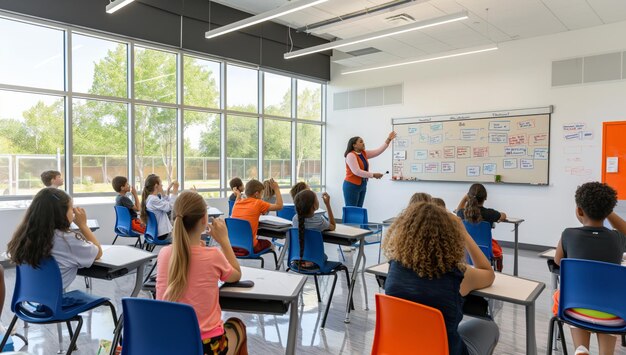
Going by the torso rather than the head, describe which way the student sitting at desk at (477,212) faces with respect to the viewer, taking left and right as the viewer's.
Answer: facing away from the viewer

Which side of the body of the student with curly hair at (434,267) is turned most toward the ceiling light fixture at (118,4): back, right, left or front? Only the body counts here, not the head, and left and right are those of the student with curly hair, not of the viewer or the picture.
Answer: left

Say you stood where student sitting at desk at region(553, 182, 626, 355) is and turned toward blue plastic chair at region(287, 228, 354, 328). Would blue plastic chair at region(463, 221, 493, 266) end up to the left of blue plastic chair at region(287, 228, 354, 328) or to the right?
right

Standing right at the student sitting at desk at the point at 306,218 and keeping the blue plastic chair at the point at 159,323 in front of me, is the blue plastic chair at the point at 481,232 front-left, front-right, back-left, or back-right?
back-left

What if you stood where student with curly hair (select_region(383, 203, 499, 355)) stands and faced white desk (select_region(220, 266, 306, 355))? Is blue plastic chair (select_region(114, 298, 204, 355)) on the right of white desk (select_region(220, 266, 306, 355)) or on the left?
left

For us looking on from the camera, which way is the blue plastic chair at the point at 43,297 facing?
facing away from the viewer and to the right of the viewer

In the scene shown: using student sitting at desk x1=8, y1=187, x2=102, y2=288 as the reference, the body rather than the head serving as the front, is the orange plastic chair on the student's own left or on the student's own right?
on the student's own right

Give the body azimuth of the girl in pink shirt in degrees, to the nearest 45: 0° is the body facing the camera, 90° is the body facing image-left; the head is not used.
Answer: approximately 225°

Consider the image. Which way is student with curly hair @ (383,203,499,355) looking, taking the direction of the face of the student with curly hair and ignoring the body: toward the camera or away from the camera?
away from the camera

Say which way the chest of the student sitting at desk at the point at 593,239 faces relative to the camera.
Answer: away from the camera

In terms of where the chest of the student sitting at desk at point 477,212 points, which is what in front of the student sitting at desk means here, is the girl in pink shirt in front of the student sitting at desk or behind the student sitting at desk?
behind

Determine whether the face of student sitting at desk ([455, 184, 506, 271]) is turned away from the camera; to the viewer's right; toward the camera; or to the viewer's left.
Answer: away from the camera

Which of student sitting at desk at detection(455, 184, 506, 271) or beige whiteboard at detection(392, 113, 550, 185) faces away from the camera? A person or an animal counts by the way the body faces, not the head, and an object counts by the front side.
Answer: the student sitting at desk

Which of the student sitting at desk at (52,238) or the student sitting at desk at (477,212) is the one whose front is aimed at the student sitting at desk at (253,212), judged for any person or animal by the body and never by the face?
the student sitting at desk at (52,238)

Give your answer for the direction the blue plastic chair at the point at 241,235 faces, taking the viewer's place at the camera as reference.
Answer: facing away from the viewer and to the right of the viewer
